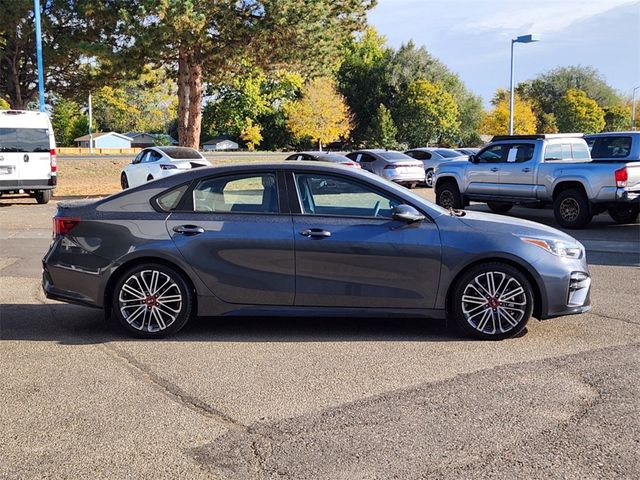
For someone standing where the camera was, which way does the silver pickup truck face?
facing away from the viewer and to the left of the viewer

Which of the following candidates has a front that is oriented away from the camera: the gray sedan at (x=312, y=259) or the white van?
the white van

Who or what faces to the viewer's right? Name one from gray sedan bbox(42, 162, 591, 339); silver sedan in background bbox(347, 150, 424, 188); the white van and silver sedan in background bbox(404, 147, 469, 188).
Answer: the gray sedan

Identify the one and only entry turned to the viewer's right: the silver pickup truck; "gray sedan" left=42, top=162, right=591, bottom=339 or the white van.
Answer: the gray sedan

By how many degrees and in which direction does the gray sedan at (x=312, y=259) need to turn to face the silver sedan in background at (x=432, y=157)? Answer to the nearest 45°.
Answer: approximately 90° to its left

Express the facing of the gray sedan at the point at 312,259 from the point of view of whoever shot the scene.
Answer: facing to the right of the viewer

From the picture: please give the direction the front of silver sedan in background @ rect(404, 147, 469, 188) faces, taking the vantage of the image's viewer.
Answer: facing away from the viewer and to the left of the viewer

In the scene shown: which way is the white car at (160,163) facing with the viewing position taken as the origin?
facing away from the viewer and to the left of the viewer

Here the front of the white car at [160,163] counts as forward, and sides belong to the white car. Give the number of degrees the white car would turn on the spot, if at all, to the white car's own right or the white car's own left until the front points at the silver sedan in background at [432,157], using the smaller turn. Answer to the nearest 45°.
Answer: approximately 90° to the white car's own right

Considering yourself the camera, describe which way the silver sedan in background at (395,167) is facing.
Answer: facing away from the viewer and to the left of the viewer

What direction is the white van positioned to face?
away from the camera

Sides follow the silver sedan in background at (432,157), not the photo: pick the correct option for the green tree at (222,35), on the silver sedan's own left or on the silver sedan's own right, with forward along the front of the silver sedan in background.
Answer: on the silver sedan's own left

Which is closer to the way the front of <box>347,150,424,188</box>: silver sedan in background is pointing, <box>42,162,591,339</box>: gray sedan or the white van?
the white van
